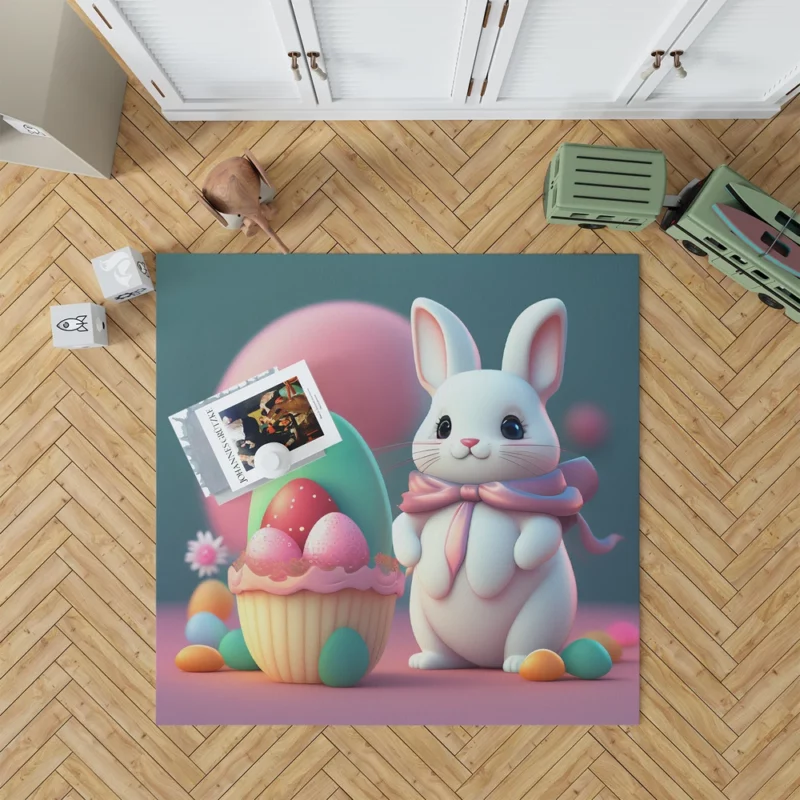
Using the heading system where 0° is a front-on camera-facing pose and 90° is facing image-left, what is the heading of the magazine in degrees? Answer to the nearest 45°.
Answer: approximately 0°
